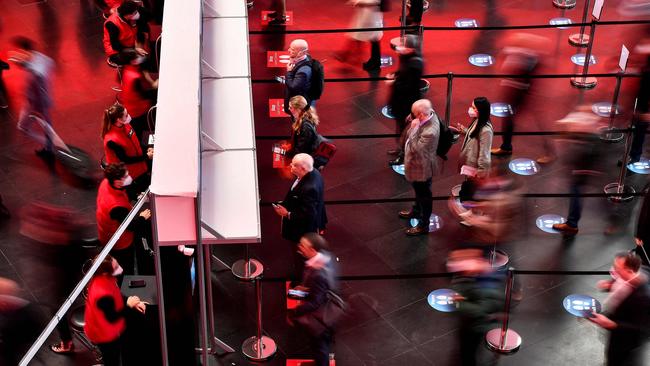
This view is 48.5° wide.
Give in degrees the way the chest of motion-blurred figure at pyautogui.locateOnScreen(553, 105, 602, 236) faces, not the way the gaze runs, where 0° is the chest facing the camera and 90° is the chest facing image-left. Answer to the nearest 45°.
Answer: approximately 90°

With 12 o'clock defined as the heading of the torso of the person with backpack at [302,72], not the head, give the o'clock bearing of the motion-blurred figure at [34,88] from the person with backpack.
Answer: The motion-blurred figure is roughly at 12 o'clock from the person with backpack.

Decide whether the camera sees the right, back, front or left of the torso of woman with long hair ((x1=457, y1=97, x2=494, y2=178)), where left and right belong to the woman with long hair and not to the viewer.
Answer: left

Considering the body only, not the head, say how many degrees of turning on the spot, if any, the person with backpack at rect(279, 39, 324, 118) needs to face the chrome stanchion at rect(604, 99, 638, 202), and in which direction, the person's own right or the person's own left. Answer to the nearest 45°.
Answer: approximately 180°

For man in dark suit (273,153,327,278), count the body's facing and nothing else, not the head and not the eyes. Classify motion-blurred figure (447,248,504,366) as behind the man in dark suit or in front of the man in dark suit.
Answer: behind

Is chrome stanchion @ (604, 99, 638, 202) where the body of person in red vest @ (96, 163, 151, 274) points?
yes

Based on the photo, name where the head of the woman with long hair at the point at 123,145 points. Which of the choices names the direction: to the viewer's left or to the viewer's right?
to the viewer's right

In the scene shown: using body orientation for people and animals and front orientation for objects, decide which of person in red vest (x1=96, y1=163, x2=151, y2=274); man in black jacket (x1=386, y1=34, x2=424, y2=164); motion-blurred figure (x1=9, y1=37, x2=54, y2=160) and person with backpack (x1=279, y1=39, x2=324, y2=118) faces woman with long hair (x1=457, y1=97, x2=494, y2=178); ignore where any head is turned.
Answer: the person in red vest

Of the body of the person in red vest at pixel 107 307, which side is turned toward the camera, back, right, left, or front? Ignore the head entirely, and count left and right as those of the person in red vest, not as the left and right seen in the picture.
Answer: right

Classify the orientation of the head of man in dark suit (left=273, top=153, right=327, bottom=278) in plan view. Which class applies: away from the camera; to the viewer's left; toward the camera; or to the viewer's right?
to the viewer's left

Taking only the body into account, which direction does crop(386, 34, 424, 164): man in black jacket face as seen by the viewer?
to the viewer's left

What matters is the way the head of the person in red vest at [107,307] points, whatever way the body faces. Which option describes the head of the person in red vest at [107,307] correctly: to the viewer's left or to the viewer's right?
to the viewer's right

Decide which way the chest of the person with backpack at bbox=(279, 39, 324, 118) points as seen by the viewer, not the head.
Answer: to the viewer's left

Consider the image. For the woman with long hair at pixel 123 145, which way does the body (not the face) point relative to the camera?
to the viewer's right
